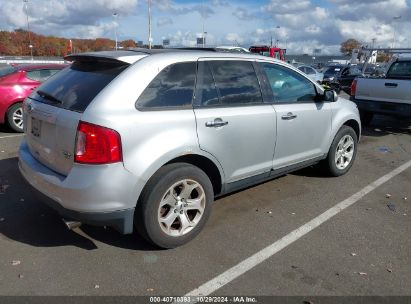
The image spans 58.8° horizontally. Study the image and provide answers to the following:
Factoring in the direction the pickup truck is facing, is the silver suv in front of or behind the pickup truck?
behind

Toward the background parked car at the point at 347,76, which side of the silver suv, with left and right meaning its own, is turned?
front

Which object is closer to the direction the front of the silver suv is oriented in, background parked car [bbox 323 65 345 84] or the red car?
the background parked car

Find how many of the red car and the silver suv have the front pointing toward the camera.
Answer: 0

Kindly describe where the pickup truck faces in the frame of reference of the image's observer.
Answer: facing away from the viewer and to the right of the viewer

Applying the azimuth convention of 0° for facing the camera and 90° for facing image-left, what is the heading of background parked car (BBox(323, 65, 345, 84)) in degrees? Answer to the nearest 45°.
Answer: approximately 45°

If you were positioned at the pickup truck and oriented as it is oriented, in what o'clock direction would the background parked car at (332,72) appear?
The background parked car is roughly at 10 o'clock from the pickup truck.

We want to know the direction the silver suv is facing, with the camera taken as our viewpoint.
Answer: facing away from the viewer and to the right of the viewer
